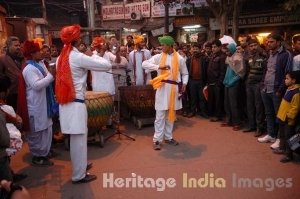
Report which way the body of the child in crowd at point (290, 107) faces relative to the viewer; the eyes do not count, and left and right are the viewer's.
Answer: facing to the left of the viewer

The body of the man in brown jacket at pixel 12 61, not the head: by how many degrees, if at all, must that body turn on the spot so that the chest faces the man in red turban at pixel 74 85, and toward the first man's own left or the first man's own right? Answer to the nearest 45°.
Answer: approximately 45° to the first man's own right

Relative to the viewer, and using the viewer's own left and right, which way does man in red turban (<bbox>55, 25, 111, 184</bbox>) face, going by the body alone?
facing to the right of the viewer

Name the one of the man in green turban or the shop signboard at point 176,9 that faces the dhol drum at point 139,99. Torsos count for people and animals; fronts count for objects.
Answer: the shop signboard

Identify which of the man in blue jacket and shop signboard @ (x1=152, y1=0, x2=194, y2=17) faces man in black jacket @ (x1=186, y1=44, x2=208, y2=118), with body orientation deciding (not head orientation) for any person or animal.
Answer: the shop signboard

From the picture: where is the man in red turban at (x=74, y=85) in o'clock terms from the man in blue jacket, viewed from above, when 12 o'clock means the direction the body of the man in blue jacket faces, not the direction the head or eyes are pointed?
The man in red turban is roughly at 12 o'clock from the man in blue jacket.

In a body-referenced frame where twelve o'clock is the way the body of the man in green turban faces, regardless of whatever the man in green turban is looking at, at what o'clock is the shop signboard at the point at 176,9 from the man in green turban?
The shop signboard is roughly at 6 o'clock from the man in green turban.

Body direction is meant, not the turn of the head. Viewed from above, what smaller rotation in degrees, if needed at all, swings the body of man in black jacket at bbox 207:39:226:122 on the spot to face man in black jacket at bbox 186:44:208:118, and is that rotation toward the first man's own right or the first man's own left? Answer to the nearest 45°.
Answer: approximately 90° to the first man's own right

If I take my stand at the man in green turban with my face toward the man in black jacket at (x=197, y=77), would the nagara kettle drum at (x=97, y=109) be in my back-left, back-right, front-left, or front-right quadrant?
back-left
